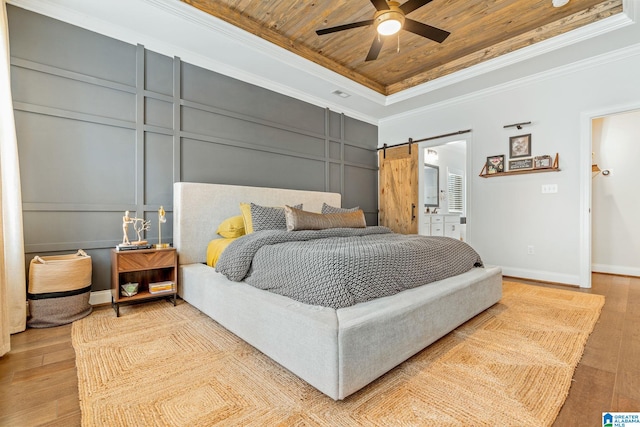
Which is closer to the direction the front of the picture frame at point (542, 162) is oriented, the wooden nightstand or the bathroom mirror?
the wooden nightstand

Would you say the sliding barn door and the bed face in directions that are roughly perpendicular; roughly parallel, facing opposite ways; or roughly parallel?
roughly perpendicular

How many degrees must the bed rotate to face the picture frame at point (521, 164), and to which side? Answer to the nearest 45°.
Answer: approximately 90° to its left

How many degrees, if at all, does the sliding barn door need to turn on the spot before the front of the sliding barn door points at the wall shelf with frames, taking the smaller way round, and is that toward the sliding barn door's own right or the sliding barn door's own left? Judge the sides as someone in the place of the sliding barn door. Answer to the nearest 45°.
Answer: approximately 90° to the sliding barn door's own left

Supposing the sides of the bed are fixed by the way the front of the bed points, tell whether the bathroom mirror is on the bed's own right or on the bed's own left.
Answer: on the bed's own left

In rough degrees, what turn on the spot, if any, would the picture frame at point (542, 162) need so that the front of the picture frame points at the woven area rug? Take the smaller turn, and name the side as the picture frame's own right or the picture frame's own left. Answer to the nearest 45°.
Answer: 0° — it already faces it

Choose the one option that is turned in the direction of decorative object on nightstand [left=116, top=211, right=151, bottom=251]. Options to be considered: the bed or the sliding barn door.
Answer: the sliding barn door

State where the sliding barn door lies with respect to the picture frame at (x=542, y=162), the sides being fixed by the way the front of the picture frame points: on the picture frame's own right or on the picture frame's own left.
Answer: on the picture frame's own right

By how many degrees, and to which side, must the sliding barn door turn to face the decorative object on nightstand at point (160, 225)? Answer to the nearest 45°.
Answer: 0° — it already faces it

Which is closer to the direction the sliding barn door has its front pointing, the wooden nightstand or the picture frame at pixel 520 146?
the wooden nightstand

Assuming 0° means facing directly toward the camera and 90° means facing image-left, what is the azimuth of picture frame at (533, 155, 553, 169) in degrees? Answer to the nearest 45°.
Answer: approximately 0°

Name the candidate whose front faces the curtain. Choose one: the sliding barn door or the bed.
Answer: the sliding barn door
